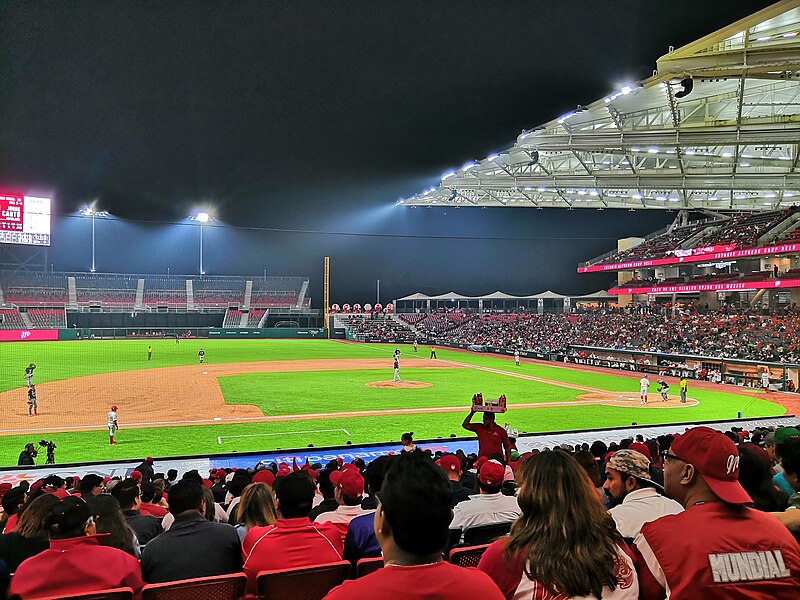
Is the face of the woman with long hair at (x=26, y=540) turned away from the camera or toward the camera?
away from the camera

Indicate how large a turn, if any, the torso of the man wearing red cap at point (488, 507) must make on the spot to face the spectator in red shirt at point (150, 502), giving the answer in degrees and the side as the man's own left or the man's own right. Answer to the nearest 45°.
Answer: approximately 45° to the man's own left

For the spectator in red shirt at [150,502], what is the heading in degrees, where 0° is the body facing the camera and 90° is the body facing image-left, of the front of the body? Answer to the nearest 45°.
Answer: approximately 180°

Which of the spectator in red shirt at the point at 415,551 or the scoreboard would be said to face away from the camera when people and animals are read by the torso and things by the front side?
the spectator in red shirt

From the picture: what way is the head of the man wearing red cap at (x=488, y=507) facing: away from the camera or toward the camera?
away from the camera

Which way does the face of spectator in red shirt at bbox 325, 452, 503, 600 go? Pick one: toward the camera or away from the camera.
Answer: away from the camera

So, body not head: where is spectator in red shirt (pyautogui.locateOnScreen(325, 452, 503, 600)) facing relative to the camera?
away from the camera

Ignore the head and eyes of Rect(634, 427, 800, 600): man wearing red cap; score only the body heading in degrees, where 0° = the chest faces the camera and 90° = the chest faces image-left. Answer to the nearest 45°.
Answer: approximately 135°

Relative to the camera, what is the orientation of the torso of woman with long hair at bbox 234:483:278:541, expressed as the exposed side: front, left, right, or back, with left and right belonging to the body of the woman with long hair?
back

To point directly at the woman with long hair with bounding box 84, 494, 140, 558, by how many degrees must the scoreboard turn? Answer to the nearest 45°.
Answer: approximately 45° to its right

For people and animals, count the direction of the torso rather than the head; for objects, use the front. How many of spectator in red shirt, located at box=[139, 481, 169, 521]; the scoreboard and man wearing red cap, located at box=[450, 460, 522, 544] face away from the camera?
2

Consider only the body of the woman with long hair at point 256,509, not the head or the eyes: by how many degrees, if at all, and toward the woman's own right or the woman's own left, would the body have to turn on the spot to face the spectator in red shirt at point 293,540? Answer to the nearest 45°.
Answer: approximately 180°

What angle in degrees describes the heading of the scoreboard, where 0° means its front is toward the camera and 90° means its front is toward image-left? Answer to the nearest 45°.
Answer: approximately 315°

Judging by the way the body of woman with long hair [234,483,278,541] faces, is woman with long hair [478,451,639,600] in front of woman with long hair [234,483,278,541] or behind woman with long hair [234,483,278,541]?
behind

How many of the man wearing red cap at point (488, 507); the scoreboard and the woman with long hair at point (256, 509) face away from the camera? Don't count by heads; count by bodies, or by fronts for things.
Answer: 2

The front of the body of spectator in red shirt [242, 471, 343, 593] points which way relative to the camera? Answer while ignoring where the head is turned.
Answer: away from the camera

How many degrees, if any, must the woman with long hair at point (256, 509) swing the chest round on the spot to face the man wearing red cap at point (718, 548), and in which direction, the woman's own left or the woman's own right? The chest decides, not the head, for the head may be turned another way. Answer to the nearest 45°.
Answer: approximately 135° to the woman's own right

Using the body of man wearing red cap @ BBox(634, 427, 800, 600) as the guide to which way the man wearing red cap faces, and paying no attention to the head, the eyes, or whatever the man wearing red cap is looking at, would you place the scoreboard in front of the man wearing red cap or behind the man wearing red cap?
in front

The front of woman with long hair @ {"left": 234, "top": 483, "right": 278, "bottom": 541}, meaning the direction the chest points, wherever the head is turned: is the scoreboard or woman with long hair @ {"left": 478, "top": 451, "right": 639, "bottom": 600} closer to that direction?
the scoreboard
